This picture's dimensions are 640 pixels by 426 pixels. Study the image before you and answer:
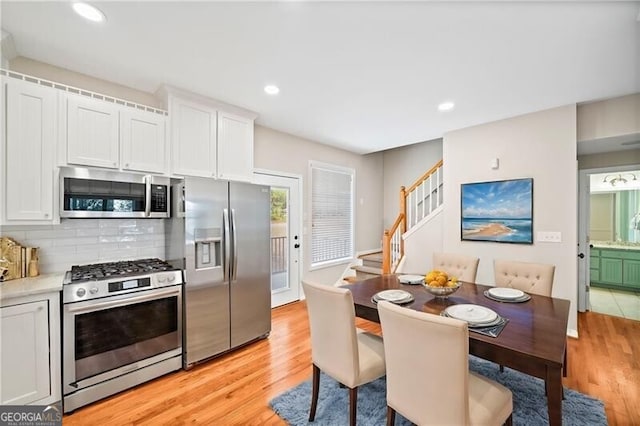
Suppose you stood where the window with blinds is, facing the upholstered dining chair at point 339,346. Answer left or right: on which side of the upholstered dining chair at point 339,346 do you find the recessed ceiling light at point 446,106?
left

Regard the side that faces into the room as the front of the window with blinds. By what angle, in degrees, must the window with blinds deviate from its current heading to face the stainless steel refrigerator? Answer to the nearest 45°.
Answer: approximately 90° to its right

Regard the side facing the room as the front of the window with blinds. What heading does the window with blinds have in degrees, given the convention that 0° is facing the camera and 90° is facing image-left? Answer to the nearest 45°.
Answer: approximately 315°

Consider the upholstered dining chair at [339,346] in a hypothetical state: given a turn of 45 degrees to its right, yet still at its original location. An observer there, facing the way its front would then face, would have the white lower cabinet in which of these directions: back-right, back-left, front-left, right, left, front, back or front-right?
back

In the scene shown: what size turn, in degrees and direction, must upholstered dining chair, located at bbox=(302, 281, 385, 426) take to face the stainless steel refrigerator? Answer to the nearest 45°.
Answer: approximately 90° to its left

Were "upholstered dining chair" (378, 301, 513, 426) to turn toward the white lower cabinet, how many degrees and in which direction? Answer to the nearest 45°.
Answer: approximately 135° to its left

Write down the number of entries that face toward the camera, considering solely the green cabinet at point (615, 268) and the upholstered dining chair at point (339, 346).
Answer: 1

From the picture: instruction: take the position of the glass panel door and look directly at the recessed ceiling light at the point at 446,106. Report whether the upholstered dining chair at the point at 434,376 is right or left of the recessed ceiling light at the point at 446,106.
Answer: right
